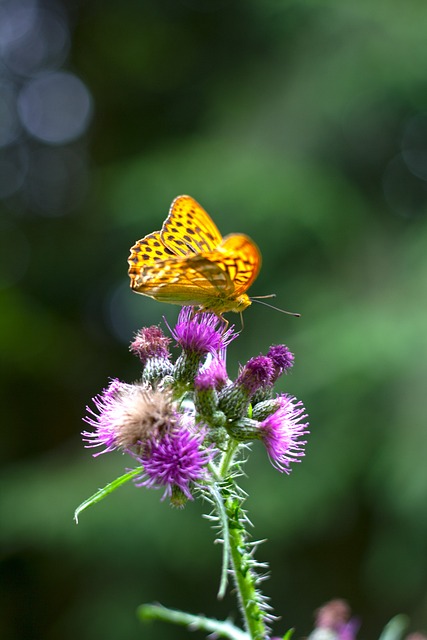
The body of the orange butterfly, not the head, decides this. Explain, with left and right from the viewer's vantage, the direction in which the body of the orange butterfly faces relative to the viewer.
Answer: facing to the right of the viewer
